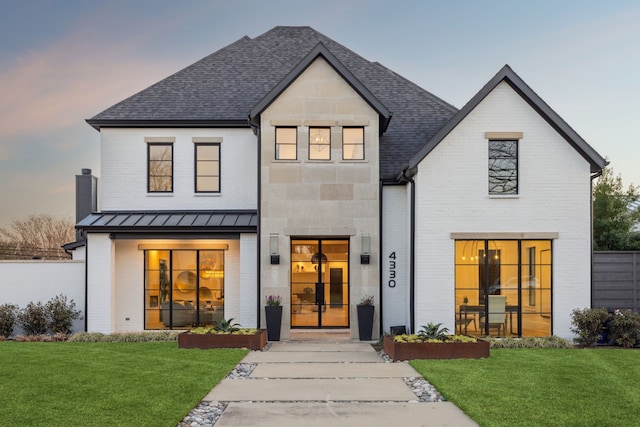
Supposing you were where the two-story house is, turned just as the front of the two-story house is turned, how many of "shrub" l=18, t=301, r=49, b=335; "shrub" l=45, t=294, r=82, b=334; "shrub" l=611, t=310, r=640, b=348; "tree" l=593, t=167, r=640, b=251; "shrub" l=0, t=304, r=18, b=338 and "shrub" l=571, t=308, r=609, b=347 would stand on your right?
3

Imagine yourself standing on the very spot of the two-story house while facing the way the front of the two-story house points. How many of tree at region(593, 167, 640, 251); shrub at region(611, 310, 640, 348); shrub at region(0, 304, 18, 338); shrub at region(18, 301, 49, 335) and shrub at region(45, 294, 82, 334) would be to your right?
3

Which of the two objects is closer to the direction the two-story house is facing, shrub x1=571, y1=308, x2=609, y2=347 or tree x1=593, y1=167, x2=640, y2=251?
the shrub

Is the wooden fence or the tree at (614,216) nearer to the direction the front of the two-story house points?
the wooden fence

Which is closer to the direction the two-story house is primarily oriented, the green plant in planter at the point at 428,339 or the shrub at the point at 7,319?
the green plant in planter

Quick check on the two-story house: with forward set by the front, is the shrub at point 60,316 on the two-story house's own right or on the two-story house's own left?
on the two-story house's own right

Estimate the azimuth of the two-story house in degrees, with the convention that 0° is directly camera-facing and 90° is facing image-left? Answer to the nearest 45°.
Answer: approximately 0°

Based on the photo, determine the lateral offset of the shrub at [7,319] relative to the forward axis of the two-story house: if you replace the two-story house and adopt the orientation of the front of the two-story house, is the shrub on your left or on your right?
on your right

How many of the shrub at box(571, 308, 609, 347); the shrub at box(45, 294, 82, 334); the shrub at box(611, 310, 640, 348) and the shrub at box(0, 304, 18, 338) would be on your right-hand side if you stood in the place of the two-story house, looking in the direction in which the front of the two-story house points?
2
